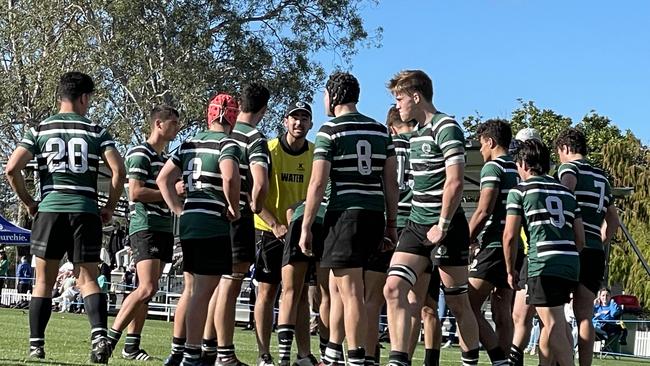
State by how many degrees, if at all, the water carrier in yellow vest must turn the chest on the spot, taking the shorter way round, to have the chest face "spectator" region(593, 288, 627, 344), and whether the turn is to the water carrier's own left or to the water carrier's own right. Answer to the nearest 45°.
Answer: approximately 135° to the water carrier's own left

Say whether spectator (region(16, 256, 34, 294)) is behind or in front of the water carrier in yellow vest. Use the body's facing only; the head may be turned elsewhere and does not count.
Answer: behind

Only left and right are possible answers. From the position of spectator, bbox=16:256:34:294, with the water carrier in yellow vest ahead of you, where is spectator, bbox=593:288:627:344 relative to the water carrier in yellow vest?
left

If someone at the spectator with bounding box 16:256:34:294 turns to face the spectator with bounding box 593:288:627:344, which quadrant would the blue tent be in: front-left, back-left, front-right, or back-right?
back-left

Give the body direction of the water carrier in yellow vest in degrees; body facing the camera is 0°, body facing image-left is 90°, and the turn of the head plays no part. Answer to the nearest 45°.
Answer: approximately 0°
